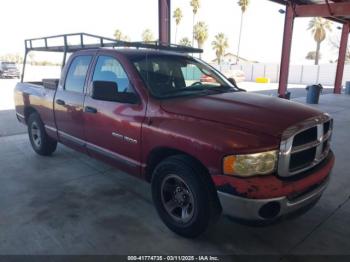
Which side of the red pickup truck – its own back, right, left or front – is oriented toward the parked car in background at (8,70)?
back

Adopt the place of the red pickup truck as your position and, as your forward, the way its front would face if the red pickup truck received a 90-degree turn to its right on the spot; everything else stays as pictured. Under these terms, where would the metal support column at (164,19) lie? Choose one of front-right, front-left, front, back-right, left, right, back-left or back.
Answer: back-right

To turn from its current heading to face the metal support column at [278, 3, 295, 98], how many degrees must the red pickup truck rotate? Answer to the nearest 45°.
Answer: approximately 135° to its left

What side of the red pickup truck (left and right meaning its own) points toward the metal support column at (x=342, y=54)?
left

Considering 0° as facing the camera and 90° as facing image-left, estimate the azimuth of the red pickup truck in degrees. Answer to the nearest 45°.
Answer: approximately 315°

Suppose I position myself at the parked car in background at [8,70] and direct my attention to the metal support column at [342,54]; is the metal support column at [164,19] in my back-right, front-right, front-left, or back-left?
front-right

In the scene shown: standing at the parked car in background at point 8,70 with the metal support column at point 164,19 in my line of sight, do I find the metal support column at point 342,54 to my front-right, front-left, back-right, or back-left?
front-left
